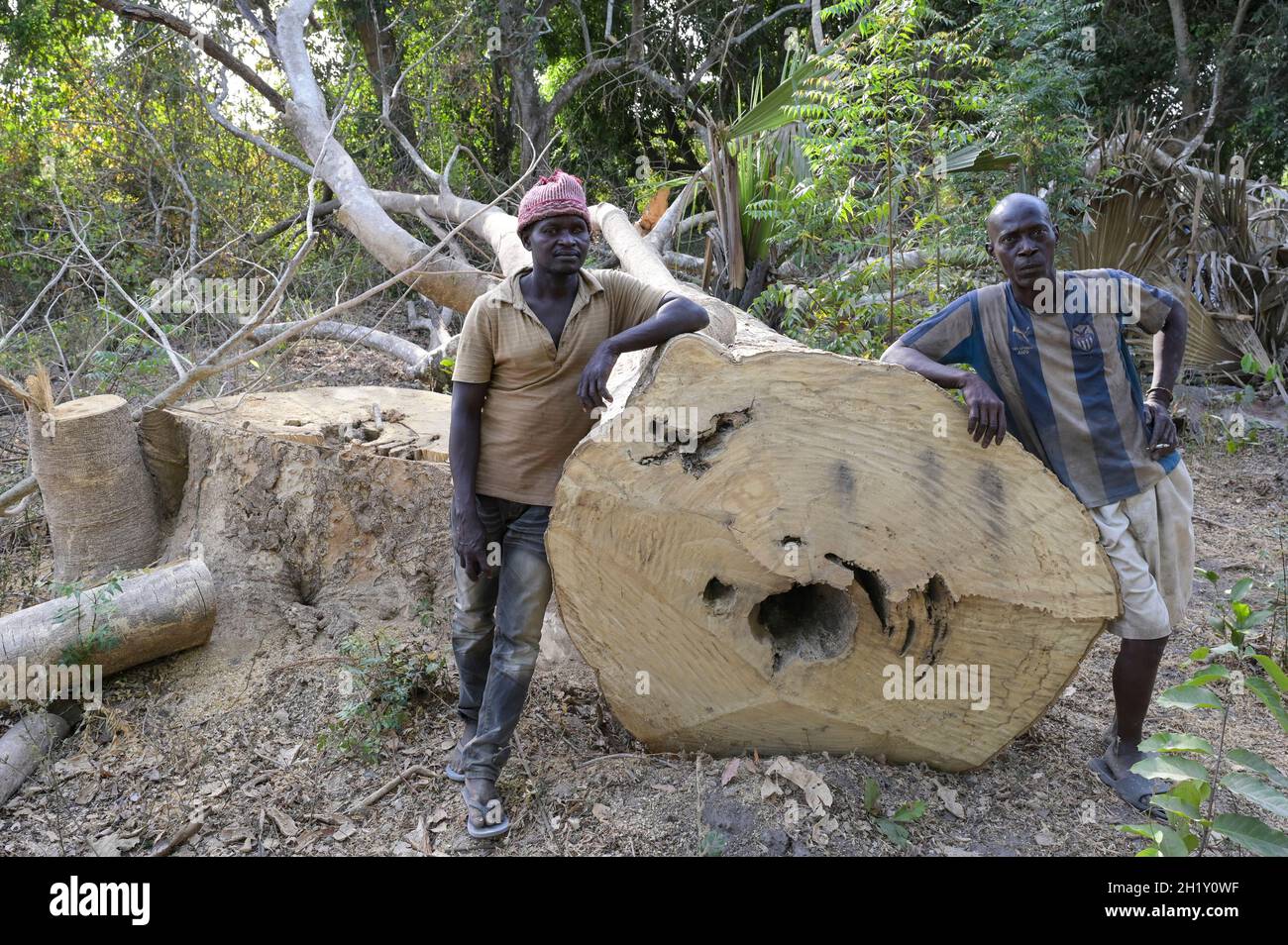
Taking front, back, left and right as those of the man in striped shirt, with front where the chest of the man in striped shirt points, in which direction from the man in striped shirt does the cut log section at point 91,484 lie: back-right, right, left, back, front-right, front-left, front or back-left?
right

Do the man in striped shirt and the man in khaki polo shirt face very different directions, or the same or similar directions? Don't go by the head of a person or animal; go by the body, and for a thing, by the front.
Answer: same or similar directions

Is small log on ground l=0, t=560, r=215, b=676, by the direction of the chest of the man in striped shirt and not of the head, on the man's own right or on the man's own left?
on the man's own right

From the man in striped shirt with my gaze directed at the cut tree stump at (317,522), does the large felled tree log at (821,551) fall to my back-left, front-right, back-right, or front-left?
front-left

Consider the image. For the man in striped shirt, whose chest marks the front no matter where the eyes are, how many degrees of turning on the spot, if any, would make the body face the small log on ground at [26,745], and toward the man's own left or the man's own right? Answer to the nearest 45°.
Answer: approximately 90° to the man's own right

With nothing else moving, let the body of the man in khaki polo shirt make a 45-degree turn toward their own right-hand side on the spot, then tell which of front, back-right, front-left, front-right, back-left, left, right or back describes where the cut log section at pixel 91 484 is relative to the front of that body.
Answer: right

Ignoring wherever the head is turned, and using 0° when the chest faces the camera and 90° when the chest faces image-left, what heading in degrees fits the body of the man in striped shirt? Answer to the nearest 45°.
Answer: approximately 0°

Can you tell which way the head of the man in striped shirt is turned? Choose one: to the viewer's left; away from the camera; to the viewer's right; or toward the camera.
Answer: toward the camera

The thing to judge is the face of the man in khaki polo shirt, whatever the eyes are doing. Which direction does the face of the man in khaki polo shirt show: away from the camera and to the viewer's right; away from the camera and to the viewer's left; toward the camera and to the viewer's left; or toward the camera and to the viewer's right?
toward the camera and to the viewer's right

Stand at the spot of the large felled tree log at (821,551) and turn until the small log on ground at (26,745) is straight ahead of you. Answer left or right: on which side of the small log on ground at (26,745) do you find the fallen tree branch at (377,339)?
right

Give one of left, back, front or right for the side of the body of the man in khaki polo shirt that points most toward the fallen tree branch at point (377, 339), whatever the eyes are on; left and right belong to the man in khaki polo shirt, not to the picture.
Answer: back

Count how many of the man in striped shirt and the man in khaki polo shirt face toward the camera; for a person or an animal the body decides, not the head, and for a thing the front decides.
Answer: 2

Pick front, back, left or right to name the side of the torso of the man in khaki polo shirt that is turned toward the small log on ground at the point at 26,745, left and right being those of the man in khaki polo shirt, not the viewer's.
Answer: right
